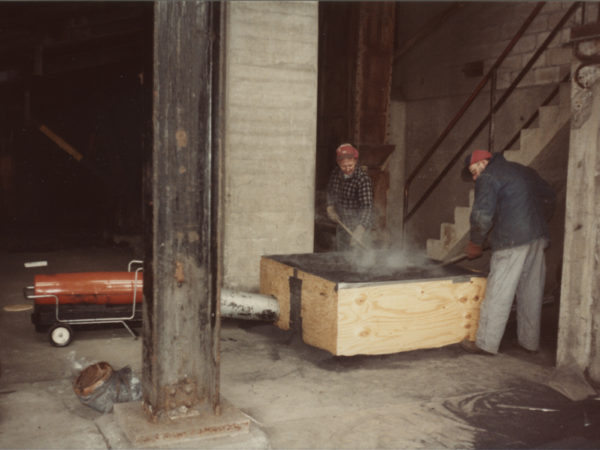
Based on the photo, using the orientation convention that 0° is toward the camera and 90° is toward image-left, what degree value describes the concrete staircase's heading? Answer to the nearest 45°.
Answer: approximately 90°

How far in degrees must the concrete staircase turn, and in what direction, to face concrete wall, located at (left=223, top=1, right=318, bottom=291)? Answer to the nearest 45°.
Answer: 0° — it already faces it

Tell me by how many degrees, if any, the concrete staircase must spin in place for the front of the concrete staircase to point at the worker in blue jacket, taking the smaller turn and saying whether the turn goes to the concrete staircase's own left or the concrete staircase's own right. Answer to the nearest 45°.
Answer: approximately 90° to the concrete staircase's own left

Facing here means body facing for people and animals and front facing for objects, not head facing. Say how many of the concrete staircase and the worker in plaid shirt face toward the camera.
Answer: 1

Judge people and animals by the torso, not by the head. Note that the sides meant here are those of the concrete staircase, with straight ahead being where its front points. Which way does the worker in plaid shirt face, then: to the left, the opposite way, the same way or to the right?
to the left

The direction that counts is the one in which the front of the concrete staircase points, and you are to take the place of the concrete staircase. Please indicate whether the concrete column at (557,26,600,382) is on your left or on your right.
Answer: on your left

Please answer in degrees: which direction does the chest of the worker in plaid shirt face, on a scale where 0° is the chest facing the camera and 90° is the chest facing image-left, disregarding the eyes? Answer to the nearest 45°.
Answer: approximately 0°

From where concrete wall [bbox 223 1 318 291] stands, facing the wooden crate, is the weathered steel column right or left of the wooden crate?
right

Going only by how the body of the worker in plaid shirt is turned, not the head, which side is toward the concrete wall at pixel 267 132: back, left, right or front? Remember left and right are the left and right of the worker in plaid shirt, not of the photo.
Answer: right

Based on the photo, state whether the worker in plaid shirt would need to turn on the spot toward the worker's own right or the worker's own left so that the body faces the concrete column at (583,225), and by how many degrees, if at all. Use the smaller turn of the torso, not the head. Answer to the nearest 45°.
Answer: approximately 45° to the worker's own left

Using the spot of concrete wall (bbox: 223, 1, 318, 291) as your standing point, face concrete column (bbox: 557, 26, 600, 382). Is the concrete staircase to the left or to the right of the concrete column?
left

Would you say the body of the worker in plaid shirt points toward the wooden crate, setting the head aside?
yes
